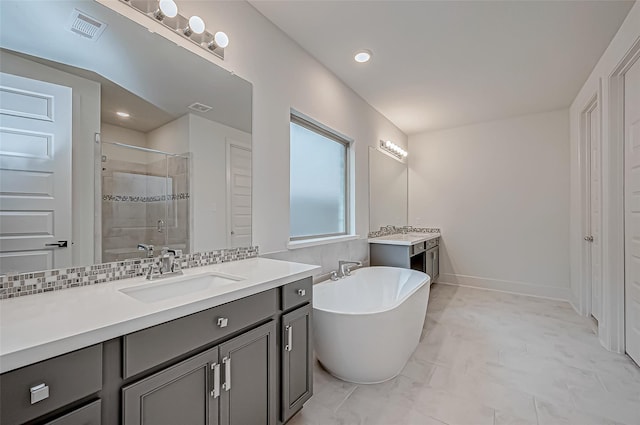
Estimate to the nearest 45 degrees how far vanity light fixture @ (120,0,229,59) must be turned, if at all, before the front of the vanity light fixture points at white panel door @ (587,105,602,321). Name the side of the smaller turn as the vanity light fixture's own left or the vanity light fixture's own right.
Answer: approximately 45° to the vanity light fixture's own left

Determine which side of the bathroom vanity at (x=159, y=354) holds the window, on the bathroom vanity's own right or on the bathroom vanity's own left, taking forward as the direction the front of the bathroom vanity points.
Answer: on the bathroom vanity's own left

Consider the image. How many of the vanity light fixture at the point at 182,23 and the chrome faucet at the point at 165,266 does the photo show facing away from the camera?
0

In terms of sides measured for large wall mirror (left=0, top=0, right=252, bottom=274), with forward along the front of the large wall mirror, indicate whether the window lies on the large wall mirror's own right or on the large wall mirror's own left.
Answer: on the large wall mirror's own left

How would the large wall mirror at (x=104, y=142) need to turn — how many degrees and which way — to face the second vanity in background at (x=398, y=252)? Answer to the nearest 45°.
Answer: approximately 45° to its left

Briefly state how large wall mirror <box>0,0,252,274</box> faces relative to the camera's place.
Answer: facing the viewer and to the right of the viewer

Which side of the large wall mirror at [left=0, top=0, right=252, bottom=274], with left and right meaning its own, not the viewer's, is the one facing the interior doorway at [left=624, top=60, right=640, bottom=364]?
front
